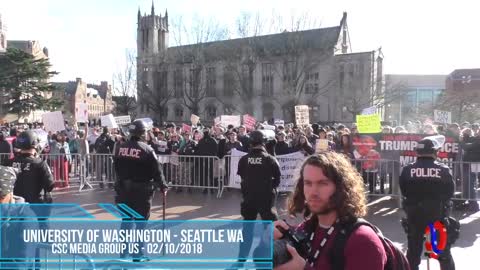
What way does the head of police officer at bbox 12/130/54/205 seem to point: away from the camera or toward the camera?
away from the camera

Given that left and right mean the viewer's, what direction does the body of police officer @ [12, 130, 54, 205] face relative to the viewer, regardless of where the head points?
facing away from the viewer and to the right of the viewer

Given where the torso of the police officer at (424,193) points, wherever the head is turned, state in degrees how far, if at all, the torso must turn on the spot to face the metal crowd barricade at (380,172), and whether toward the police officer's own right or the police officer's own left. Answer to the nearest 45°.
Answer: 0° — they already face it

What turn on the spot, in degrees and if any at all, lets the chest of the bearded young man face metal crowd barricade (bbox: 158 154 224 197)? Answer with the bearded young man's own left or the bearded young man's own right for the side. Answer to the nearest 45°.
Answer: approximately 135° to the bearded young man's own right

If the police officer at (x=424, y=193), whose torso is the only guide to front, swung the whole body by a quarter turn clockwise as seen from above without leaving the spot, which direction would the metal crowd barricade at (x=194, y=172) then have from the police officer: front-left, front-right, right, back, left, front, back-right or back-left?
back-left

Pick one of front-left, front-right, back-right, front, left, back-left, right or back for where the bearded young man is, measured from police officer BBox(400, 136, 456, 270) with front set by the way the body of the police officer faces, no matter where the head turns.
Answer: back

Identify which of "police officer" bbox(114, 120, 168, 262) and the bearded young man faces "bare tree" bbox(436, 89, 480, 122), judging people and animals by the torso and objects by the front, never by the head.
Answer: the police officer

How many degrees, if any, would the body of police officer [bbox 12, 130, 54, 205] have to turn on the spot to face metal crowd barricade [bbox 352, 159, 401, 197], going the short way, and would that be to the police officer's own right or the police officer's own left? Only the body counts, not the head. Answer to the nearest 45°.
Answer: approximately 45° to the police officer's own right

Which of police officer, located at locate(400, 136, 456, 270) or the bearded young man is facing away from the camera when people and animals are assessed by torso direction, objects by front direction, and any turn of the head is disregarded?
the police officer

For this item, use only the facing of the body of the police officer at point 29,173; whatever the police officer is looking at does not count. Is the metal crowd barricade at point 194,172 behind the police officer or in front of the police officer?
in front

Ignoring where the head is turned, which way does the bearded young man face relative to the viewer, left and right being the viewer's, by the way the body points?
facing the viewer and to the left of the viewer

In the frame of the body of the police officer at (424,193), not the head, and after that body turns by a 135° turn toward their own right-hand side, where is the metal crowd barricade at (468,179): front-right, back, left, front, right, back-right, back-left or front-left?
back-left

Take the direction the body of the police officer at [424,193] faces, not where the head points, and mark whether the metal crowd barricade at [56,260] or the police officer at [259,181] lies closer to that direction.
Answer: the police officer

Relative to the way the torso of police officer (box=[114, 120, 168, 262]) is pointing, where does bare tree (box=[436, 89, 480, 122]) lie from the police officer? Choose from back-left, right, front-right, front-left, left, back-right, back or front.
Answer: front

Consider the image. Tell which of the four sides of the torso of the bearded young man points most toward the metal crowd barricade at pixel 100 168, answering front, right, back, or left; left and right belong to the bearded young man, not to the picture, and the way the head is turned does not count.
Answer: right

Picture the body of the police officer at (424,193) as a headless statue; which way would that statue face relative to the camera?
away from the camera

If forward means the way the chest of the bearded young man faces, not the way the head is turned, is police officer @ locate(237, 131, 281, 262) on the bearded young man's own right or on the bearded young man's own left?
on the bearded young man's own right
